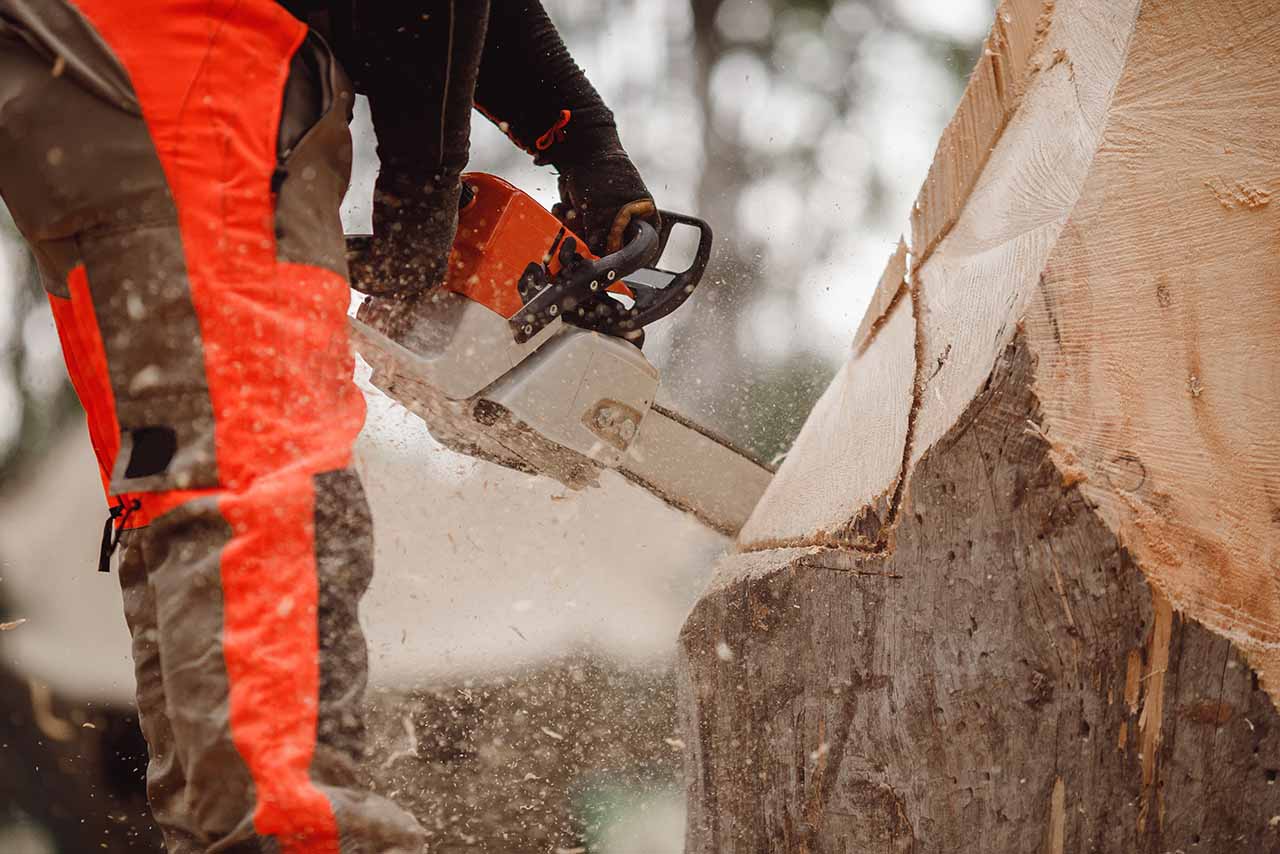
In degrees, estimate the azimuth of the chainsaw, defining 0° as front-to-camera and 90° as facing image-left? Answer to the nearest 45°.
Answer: approximately 270°

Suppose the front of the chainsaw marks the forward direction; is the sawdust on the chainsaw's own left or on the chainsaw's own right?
on the chainsaw's own right

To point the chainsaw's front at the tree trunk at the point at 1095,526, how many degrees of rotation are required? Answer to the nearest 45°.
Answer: approximately 45° to its right
